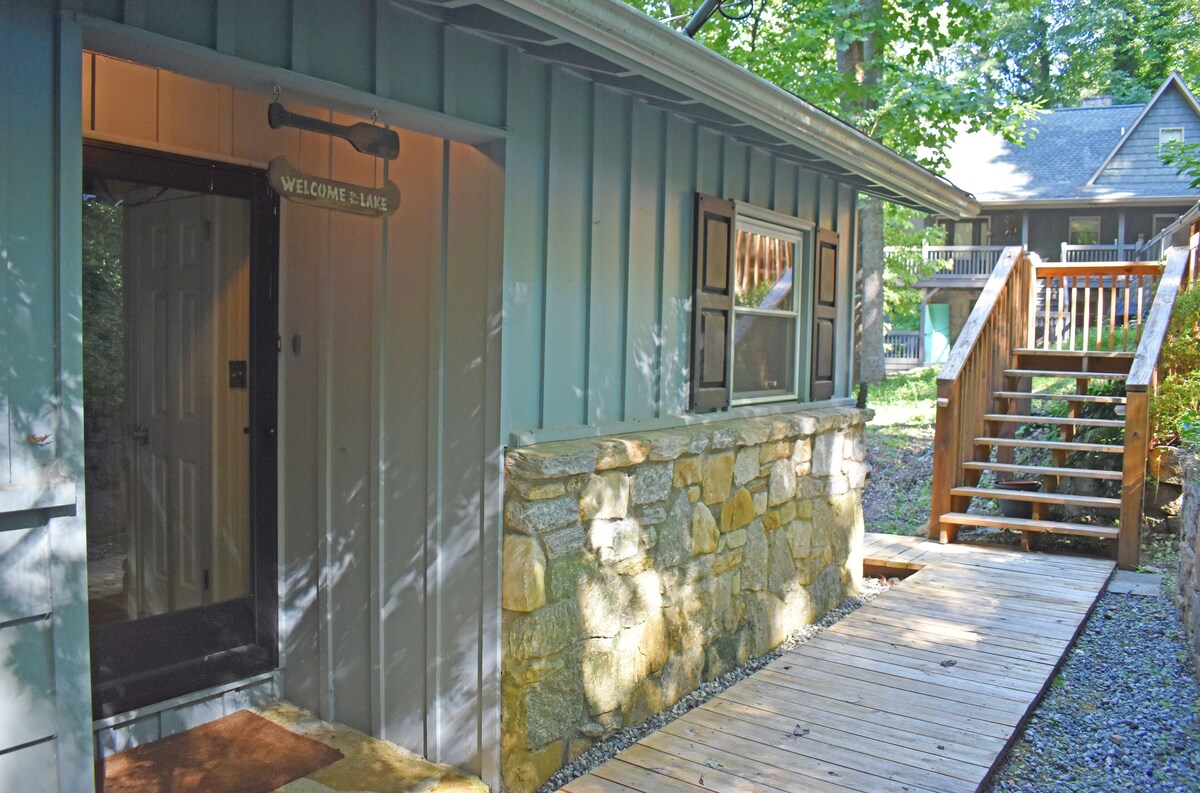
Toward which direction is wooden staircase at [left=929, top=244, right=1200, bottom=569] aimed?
toward the camera

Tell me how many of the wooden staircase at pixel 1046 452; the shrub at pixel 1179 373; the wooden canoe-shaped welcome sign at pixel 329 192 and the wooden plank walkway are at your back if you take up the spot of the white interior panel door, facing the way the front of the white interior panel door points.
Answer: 0

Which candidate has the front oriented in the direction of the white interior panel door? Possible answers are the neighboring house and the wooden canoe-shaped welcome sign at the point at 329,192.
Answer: the neighboring house

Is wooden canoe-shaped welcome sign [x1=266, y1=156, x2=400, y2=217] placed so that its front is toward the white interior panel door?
no

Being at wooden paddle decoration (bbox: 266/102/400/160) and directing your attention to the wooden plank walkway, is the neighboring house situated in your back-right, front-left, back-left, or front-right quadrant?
front-left

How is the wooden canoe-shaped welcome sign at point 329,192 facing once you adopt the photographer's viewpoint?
facing the viewer and to the right of the viewer

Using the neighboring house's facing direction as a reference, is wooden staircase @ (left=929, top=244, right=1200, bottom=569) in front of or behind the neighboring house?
in front

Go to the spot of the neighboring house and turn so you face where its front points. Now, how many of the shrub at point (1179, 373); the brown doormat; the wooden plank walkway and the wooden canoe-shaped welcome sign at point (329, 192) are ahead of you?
4

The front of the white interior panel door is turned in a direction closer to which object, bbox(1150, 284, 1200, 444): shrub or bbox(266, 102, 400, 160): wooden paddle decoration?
the wooden paddle decoration

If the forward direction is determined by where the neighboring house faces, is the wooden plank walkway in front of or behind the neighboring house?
in front

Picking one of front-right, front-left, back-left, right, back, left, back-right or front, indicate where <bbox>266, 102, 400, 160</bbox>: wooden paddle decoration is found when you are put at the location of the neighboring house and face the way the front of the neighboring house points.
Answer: front

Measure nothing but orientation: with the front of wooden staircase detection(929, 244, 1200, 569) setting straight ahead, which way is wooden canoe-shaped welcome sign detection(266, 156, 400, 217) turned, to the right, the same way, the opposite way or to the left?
to the left

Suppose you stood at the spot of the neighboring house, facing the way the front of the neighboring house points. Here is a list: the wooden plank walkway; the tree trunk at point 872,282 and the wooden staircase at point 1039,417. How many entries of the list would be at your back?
0

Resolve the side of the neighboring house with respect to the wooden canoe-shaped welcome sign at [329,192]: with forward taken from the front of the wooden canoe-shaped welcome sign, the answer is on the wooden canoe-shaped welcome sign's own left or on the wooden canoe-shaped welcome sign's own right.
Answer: on the wooden canoe-shaped welcome sign's own left

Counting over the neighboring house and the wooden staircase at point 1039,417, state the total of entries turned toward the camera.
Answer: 2

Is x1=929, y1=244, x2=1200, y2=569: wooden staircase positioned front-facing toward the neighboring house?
no

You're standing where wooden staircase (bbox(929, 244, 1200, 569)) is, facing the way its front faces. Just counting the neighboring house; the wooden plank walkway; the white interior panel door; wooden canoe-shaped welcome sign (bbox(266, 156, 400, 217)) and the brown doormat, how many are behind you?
1

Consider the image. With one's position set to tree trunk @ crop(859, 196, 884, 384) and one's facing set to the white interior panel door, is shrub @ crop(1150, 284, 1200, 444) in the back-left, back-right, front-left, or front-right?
front-left

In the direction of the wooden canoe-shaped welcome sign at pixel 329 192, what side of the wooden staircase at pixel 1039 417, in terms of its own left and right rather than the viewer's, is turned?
front
